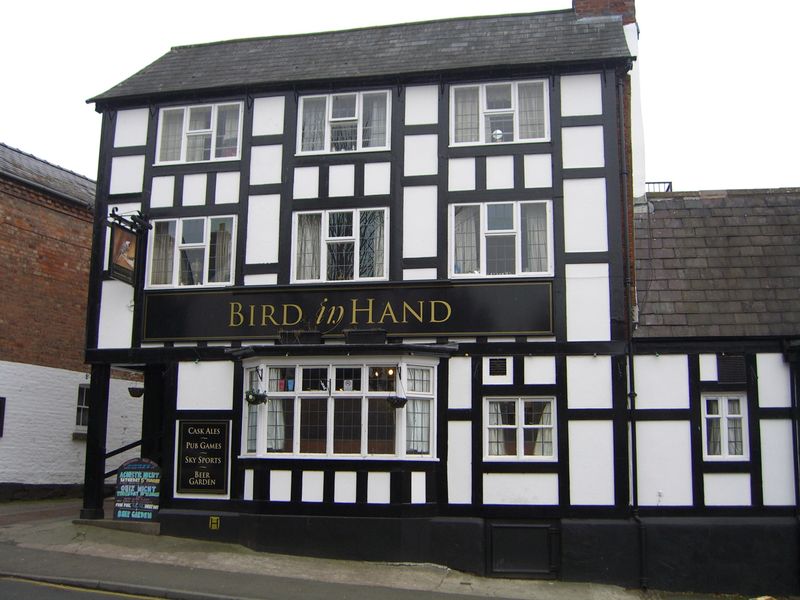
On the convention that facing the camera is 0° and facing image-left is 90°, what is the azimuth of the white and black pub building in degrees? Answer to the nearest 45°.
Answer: approximately 0°

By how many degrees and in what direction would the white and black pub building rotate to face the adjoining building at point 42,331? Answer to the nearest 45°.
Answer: approximately 135° to its right
